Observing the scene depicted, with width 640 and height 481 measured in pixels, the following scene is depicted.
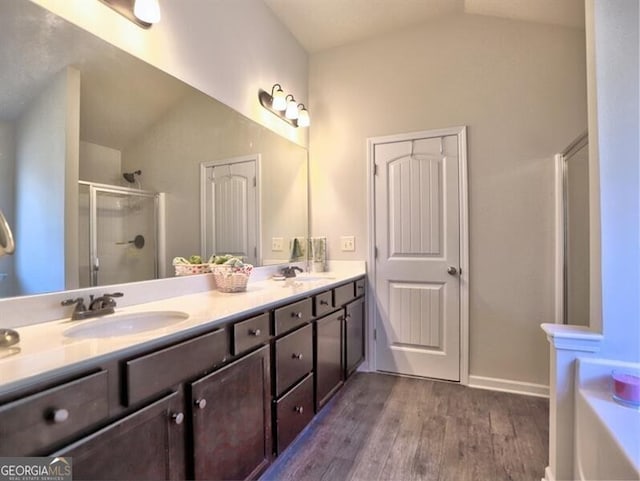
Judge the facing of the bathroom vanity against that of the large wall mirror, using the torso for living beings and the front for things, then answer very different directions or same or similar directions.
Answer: same or similar directions

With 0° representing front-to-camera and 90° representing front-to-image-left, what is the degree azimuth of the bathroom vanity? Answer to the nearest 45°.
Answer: approximately 315°

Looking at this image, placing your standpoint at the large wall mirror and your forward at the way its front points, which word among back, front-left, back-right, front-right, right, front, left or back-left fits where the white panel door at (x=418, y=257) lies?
front-left

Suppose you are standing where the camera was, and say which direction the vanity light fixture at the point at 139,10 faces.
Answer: facing the viewer and to the right of the viewer

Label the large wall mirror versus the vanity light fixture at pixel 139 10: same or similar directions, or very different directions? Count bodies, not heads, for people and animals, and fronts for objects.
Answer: same or similar directions

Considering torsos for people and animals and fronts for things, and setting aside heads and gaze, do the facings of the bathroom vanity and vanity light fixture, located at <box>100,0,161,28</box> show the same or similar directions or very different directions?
same or similar directions

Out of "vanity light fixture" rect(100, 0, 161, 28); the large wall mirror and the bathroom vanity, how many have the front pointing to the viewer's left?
0

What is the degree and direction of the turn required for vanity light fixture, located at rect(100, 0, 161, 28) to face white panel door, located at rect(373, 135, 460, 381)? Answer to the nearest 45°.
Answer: approximately 45° to its left
